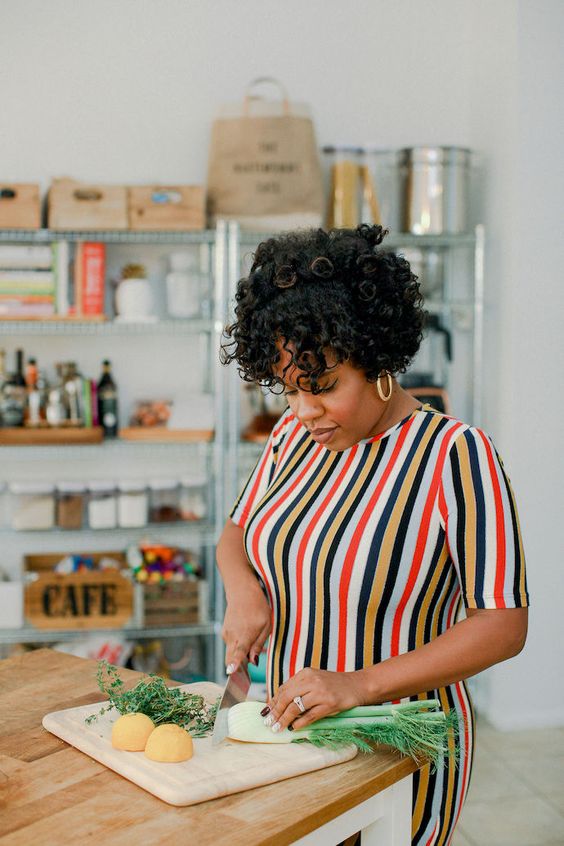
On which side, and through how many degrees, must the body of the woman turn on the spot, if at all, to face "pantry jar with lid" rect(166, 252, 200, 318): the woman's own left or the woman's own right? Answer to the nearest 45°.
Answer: approximately 135° to the woman's own right

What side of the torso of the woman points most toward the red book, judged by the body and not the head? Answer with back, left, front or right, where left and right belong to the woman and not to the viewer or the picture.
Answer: right

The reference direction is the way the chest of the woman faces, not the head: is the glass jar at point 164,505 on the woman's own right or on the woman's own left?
on the woman's own right

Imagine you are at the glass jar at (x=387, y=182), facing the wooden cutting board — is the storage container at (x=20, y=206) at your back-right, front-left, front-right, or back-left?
front-right

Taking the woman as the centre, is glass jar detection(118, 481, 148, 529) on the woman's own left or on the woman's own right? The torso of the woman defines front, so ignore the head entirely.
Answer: on the woman's own right

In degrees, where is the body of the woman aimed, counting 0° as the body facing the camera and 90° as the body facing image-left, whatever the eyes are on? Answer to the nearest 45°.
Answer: approximately 45°

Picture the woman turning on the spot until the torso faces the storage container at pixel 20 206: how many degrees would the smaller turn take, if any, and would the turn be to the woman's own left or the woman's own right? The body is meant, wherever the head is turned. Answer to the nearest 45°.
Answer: approximately 90° to the woman's own right

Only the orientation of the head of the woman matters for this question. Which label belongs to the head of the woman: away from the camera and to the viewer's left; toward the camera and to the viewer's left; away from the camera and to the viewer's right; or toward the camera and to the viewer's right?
toward the camera and to the viewer's left

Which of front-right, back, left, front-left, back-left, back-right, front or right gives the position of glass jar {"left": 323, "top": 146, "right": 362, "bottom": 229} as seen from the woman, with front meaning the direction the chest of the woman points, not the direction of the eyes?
back-right

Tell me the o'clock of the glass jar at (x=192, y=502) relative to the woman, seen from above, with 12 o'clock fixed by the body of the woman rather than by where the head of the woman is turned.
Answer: The glass jar is roughly at 4 o'clock from the woman.

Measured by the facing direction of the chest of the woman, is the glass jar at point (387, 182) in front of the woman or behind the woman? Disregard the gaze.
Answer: behind
